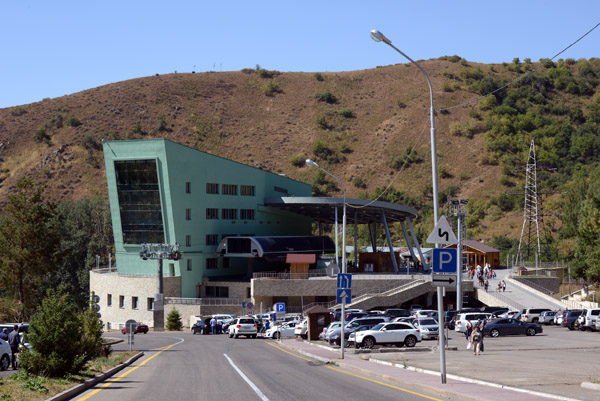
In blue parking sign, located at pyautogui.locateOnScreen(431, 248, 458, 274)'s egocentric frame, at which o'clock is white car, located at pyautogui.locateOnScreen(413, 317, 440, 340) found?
The white car is roughly at 6 o'clock from the blue parking sign.

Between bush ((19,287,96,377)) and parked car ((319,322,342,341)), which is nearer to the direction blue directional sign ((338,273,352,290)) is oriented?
the bush

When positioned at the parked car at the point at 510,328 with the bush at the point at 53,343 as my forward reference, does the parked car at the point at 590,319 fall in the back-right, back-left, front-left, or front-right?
back-left

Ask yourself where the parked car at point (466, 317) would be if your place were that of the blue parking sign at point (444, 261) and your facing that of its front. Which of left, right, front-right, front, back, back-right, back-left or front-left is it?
back

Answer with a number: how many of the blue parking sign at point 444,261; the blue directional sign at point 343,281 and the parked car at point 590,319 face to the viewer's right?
0

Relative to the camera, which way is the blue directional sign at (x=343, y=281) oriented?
toward the camera

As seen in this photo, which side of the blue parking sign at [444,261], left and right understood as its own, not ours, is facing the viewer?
front
